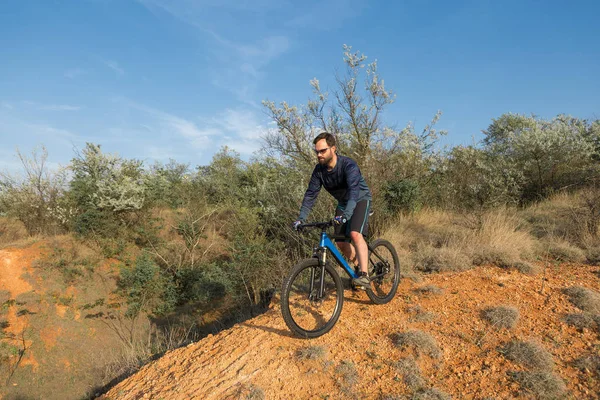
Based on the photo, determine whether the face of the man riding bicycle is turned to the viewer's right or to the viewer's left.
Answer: to the viewer's left

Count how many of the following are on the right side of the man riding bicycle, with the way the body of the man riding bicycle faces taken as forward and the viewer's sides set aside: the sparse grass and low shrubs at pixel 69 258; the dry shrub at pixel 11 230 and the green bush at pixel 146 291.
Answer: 3

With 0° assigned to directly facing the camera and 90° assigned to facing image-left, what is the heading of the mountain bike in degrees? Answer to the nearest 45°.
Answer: approximately 45°

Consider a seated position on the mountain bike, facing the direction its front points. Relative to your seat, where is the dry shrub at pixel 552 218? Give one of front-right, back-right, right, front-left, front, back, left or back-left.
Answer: back

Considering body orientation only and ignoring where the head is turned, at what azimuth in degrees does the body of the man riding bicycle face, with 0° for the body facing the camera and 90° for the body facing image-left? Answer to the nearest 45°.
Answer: approximately 45°

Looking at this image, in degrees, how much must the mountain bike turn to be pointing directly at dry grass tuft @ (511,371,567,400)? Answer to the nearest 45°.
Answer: approximately 90° to its left

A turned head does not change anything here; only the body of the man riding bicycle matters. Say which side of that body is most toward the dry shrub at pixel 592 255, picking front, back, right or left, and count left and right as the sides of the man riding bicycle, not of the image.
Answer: back

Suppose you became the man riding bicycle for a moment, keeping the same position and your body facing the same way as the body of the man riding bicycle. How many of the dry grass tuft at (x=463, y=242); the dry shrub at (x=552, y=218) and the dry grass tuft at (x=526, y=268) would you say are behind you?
3

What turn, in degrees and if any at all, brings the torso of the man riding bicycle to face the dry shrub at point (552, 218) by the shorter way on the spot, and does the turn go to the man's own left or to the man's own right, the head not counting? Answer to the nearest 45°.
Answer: approximately 180°

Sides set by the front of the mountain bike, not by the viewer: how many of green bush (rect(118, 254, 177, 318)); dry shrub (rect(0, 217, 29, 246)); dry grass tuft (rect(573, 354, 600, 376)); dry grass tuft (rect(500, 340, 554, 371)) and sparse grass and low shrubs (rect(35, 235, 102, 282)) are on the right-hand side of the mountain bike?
3

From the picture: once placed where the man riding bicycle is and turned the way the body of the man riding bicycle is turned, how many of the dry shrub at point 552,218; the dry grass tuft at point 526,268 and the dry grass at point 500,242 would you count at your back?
3

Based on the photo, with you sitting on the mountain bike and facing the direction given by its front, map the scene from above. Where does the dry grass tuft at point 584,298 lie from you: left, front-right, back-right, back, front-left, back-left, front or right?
back-left

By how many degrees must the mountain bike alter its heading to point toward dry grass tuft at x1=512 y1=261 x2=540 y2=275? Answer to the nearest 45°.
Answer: approximately 180°

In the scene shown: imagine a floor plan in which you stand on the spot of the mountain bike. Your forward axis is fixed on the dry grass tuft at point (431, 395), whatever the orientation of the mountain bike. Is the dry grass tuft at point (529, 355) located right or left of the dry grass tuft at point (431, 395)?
left

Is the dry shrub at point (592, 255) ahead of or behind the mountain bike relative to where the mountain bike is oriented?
behind

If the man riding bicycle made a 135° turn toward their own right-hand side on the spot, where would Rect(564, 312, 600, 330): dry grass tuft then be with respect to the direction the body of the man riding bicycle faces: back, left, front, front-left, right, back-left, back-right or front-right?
right

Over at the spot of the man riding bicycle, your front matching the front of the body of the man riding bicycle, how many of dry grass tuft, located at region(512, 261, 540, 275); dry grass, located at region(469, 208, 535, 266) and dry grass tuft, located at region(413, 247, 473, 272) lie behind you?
3
